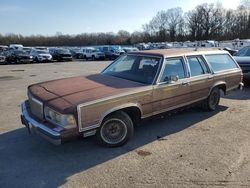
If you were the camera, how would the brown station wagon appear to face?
facing the viewer and to the left of the viewer

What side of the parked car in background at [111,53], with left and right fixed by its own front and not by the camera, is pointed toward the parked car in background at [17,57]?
right

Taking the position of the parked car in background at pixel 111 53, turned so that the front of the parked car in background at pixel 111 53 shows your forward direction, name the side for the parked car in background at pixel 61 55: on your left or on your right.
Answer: on your right

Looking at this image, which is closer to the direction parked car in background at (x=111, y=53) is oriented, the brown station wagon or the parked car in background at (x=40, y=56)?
the brown station wagon

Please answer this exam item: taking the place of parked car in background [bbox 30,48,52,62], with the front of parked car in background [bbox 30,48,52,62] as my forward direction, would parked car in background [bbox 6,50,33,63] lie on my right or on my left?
on my right

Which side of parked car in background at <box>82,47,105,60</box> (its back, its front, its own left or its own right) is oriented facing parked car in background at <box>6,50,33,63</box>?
right

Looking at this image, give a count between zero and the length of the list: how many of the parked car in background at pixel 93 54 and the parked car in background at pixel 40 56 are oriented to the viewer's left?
0

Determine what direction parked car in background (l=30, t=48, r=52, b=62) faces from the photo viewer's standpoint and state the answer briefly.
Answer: facing the viewer and to the right of the viewer

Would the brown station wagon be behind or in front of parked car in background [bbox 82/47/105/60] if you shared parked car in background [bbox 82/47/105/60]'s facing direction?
in front

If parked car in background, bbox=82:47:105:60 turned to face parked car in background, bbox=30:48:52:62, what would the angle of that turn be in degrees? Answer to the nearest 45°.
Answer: approximately 90° to its right

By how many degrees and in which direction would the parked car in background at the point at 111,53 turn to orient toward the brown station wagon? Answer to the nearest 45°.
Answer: approximately 45° to its right
